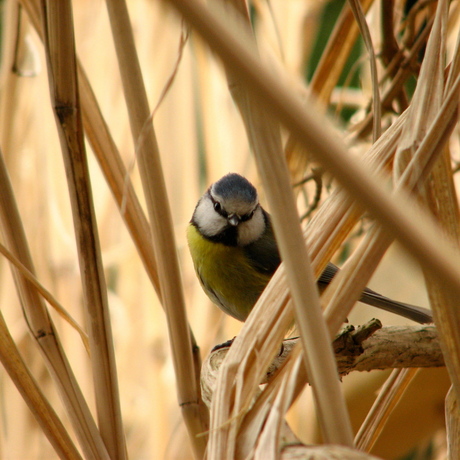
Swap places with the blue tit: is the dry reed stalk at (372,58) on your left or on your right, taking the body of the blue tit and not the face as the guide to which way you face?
on your left

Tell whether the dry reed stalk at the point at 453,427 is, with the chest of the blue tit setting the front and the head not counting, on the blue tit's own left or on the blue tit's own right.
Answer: on the blue tit's own left

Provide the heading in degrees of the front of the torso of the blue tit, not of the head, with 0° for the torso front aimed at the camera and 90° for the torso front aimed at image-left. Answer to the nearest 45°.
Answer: approximately 45°

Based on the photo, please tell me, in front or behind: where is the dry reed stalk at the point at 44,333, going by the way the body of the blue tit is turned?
in front

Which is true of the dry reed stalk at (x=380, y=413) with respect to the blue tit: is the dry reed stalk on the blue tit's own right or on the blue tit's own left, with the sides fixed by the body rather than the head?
on the blue tit's own left

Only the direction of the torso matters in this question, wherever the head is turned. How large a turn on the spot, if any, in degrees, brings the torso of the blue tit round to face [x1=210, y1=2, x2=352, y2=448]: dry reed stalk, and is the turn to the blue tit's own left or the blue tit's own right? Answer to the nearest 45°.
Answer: approximately 45° to the blue tit's own left

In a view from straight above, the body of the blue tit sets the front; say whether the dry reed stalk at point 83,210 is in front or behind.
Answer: in front
